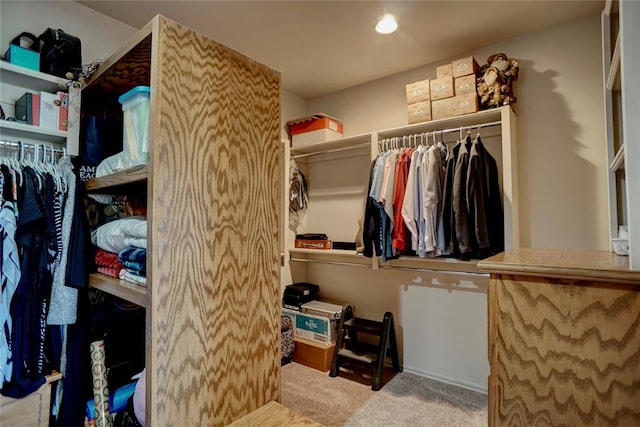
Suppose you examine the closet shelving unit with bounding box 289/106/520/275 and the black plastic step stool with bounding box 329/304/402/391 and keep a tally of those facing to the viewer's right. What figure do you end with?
0

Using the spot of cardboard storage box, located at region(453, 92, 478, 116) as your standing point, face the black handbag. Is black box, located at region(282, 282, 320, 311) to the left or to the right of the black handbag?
right

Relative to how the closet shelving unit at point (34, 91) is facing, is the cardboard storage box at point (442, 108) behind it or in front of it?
in front

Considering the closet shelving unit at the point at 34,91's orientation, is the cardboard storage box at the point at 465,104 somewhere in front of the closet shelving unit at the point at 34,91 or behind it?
in front

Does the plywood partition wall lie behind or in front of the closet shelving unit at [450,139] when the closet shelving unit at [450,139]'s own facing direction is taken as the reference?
in front

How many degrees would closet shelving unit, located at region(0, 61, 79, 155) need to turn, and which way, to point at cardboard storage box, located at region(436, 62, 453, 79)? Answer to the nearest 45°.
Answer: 0° — it already faces it

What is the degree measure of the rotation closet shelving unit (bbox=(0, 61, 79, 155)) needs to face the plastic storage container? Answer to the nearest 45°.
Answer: approximately 45° to its right

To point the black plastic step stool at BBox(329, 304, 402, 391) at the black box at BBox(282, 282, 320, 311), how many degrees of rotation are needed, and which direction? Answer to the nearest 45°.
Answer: approximately 90° to its right

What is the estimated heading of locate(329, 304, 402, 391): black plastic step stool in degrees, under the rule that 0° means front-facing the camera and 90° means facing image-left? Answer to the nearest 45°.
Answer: approximately 45°
